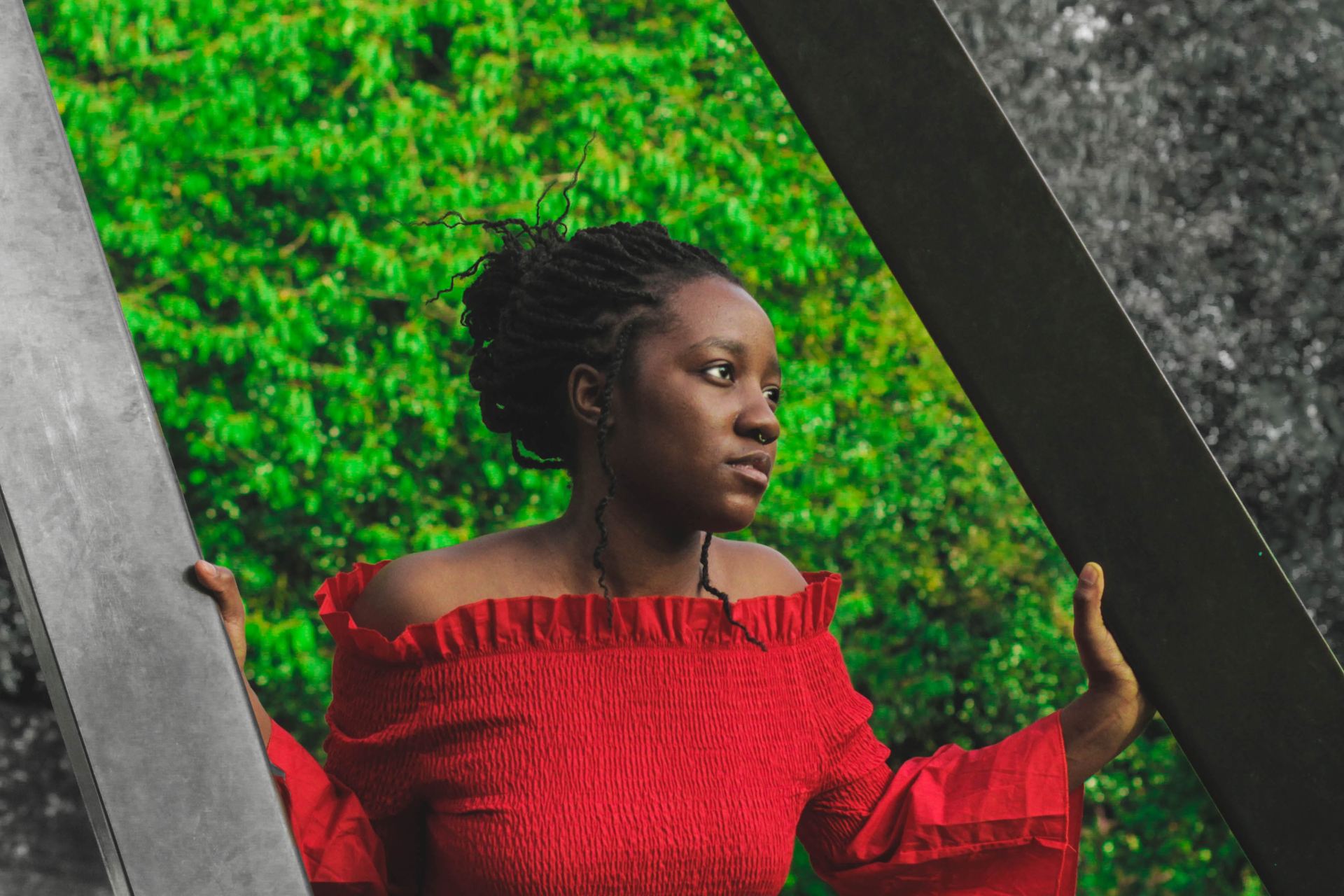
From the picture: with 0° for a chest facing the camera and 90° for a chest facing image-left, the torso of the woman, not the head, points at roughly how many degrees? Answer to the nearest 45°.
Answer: approximately 315°
